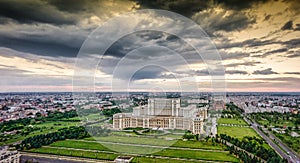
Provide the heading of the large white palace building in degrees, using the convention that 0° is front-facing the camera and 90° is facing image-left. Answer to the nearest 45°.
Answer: approximately 0°

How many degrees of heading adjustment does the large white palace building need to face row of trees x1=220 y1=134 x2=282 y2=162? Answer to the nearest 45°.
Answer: approximately 45° to its left
